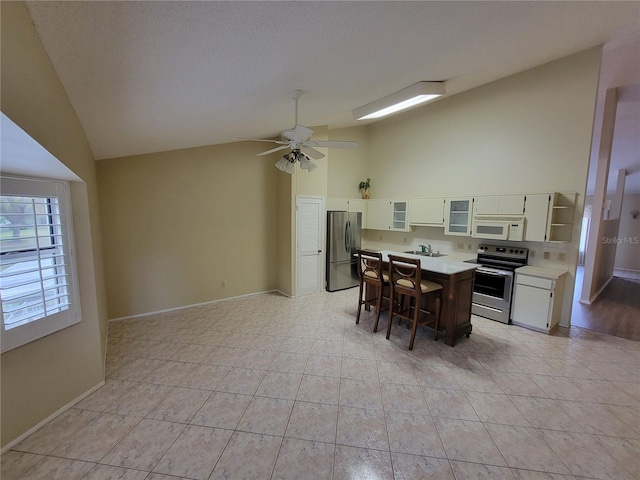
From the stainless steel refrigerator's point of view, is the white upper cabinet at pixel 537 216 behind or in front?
in front

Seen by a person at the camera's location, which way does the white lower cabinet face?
facing the viewer and to the left of the viewer

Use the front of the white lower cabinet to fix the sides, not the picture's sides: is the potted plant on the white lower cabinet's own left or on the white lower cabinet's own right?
on the white lower cabinet's own right

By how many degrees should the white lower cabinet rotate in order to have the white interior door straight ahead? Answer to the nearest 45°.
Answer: approximately 45° to its right

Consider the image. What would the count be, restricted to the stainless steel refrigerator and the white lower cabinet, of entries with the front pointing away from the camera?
0

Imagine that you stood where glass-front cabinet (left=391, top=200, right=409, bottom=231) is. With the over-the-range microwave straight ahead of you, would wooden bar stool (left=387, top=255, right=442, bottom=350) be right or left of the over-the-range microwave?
right

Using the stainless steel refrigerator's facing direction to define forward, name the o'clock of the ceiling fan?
The ceiling fan is roughly at 2 o'clock from the stainless steel refrigerator.

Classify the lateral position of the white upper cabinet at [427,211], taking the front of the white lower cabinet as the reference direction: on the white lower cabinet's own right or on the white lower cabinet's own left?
on the white lower cabinet's own right

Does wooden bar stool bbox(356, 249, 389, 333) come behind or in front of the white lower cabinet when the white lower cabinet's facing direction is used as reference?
in front
